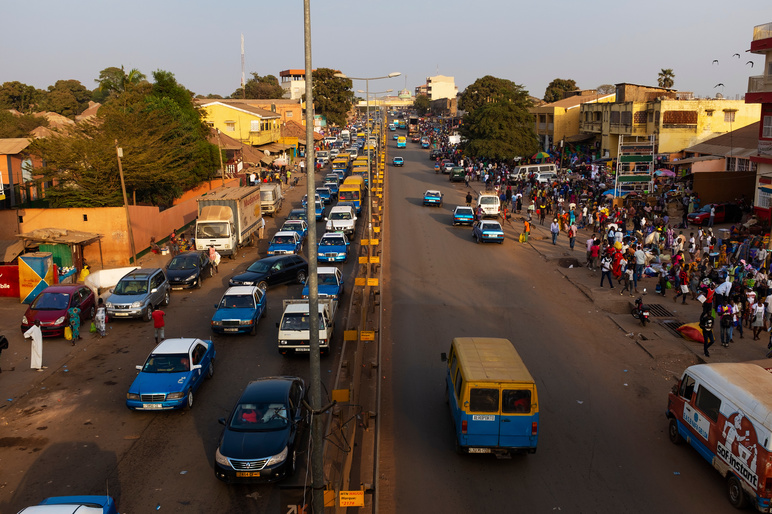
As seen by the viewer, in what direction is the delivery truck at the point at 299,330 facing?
toward the camera

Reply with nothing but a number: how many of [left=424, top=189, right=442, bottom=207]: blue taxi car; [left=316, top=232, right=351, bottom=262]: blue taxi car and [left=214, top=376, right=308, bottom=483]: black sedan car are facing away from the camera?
1

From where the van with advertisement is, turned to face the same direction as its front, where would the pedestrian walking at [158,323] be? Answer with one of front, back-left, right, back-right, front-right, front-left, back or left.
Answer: front-left

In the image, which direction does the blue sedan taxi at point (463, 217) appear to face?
away from the camera

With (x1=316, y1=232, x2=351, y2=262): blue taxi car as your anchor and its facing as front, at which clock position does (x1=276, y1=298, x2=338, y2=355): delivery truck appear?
The delivery truck is roughly at 12 o'clock from the blue taxi car.

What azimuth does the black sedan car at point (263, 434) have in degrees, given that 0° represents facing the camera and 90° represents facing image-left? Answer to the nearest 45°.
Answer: approximately 0°

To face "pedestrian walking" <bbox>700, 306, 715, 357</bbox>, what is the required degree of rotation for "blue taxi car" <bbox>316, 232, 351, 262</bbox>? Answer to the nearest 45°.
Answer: approximately 45° to its left

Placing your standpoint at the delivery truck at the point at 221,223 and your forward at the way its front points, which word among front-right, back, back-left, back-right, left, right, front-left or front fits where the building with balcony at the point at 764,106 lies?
back-left

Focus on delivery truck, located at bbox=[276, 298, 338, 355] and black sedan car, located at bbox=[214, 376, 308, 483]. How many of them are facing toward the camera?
2

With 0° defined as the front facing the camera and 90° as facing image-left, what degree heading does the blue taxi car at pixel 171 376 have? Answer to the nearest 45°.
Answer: approximately 45°

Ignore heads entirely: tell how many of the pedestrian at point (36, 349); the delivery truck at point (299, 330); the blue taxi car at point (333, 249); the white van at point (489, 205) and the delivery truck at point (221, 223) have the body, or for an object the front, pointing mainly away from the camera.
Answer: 1

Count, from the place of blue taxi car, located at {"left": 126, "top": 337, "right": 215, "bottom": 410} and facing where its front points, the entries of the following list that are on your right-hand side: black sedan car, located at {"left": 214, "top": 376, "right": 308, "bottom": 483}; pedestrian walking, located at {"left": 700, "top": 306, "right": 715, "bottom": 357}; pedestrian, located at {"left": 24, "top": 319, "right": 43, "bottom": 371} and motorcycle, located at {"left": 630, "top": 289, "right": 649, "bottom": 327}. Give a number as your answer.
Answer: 1

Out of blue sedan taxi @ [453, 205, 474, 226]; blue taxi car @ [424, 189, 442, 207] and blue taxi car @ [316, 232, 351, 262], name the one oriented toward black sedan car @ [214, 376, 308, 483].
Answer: blue taxi car @ [316, 232, 351, 262]

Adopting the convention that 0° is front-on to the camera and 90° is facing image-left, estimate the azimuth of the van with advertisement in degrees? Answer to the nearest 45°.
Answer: approximately 135°
